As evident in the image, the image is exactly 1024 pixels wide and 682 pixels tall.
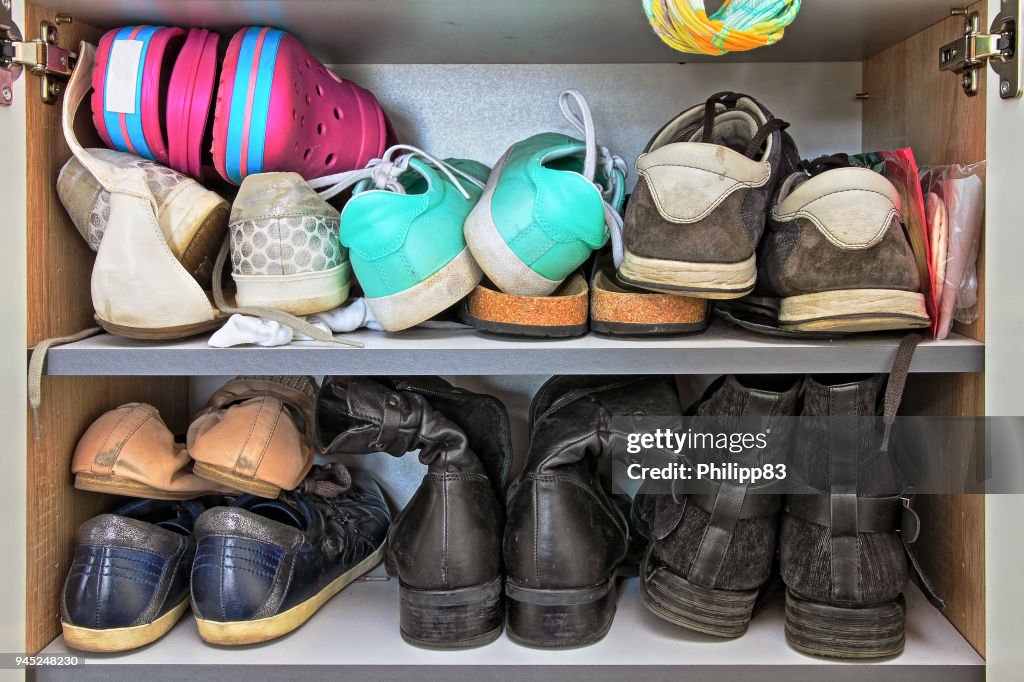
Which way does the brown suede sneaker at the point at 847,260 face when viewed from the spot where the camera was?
facing away from the viewer

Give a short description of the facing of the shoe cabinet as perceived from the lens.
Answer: facing the viewer

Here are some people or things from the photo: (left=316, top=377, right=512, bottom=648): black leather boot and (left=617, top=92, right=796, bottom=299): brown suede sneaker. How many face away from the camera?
2

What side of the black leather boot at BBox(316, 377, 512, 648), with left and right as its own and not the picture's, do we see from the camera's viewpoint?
back

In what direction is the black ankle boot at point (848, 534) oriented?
away from the camera

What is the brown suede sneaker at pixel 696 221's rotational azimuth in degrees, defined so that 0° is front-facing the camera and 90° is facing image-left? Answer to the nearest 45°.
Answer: approximately 180°
